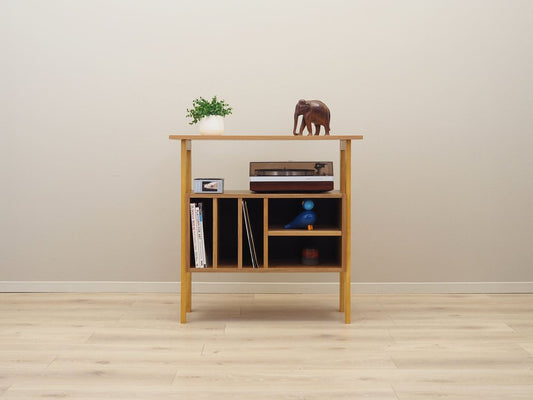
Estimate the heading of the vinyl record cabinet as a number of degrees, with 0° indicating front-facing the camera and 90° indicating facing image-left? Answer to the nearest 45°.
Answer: approximately 0°

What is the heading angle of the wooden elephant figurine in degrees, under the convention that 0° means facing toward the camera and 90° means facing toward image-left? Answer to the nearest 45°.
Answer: approximately 90°

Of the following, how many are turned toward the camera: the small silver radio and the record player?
2

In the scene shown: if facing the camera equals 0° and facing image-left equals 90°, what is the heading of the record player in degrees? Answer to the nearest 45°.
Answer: approximately 0°

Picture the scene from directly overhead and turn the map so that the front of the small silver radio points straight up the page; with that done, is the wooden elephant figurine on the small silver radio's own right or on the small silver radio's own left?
on the small silver radio's own left
